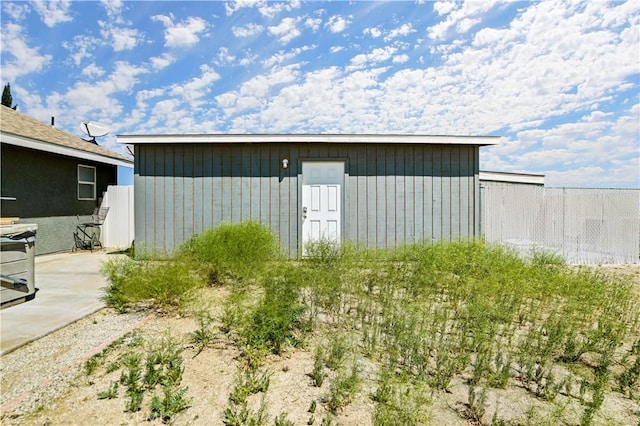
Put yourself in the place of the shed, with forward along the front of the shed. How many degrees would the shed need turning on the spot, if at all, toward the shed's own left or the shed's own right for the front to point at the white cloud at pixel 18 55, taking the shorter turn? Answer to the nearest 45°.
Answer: approximately 90° to the shed's own right

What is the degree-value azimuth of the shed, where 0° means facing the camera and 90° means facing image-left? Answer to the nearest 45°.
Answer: approximately 0°

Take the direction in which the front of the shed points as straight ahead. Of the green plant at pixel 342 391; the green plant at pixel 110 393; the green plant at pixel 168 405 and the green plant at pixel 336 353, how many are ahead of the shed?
4

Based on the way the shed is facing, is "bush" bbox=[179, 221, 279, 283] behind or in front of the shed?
in front

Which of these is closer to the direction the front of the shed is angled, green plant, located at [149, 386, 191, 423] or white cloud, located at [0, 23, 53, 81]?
the green plant

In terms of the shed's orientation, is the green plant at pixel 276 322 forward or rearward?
forward

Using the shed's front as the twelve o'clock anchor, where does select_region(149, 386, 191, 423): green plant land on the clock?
The green plant is roughly at 12 o'clock from the shed.

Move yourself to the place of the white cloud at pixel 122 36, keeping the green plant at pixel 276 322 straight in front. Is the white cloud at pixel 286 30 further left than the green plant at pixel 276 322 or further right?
left
